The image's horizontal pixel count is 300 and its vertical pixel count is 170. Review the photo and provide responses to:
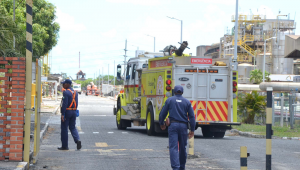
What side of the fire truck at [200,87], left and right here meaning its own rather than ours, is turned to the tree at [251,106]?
right

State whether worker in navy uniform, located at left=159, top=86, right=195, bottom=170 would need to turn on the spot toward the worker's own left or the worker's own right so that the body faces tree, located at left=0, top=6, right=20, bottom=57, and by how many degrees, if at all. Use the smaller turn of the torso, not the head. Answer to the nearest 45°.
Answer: approximately 45° to the worker's own left

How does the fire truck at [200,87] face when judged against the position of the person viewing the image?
facing away from the viewer and to the left of the viewer

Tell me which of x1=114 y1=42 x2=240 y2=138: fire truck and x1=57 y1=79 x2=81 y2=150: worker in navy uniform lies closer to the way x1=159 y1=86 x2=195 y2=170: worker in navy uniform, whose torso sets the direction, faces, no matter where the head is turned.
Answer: the fire truck

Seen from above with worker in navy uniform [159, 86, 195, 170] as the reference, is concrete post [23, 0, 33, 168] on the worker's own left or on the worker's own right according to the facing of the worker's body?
on the worker's own left

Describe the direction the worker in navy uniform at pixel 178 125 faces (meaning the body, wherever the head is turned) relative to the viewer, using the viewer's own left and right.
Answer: facing away from the viewer
